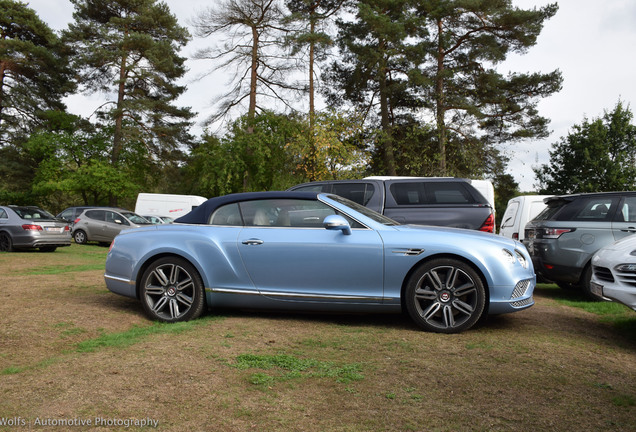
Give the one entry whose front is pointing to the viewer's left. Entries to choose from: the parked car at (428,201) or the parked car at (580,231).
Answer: the parked car at (428,201)

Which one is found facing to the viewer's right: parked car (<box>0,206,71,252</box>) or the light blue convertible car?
the light blue convertible car

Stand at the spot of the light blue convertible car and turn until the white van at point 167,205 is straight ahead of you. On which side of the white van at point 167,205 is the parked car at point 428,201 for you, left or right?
right

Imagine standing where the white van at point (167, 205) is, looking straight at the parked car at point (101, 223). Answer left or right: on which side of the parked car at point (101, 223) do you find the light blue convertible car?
left

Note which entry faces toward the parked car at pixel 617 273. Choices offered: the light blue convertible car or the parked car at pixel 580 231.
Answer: the light blue convertible car

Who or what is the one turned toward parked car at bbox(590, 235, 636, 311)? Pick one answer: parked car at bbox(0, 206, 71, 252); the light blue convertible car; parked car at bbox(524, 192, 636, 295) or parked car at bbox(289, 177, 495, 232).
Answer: the light blue convertible car

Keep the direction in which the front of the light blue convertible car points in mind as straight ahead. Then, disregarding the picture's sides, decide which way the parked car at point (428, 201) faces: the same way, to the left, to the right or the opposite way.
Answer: the opposite way

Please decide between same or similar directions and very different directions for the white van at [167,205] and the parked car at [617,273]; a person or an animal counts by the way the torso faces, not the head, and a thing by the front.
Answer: very different directions

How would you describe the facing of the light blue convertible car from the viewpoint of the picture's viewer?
facing to the right of the viewer
